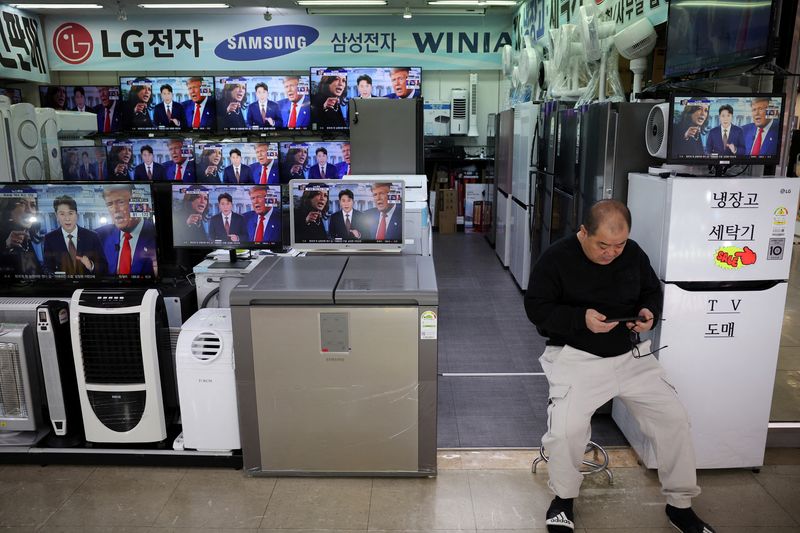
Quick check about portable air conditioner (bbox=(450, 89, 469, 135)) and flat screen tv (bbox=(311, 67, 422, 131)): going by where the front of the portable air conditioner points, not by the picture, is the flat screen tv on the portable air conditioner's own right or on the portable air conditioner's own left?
on the portable air conditioner's own right

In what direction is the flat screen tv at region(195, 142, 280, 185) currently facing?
toward the camera

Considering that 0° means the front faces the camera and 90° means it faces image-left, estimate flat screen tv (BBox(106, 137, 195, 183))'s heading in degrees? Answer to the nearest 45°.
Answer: approximately 0°

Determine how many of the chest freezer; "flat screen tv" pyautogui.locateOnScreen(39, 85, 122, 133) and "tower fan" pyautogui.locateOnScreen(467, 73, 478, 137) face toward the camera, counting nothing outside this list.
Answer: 3

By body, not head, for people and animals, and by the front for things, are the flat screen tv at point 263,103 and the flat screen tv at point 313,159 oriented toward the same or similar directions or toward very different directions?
same or similar directions

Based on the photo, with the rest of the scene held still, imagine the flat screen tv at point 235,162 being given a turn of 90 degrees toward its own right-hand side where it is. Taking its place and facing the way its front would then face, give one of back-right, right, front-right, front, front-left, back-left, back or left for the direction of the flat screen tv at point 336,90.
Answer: back-right

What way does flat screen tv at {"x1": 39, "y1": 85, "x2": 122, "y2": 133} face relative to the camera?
toward the camera

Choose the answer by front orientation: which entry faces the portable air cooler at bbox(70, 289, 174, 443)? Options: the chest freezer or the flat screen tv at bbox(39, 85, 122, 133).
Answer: the flat screen tv

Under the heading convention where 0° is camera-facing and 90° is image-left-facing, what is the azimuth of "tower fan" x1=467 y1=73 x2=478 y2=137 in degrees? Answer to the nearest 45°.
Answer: approximately 0°

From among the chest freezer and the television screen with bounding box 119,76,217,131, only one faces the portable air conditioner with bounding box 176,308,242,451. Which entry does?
the television screen

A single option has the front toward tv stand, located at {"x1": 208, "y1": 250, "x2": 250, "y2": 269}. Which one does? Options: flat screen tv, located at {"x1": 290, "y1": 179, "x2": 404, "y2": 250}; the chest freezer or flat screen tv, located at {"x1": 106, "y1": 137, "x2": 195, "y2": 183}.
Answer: flat screen tv, located at {"x1": 106, "y1": 137, "x2": 195, "y2": 183}
